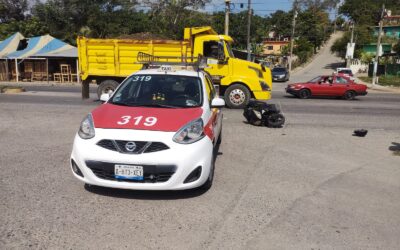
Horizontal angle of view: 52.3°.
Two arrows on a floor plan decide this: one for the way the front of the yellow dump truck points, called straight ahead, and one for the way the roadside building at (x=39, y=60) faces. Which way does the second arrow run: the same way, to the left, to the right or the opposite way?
to the right

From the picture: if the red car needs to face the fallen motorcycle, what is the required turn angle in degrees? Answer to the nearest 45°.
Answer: approximately 90° to its left

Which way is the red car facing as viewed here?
to the viewer's left

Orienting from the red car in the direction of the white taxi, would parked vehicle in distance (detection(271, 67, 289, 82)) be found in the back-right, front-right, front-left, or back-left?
back-right

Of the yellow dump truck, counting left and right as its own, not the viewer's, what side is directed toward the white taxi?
right

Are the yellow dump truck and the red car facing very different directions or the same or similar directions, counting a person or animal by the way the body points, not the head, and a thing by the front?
very different directions

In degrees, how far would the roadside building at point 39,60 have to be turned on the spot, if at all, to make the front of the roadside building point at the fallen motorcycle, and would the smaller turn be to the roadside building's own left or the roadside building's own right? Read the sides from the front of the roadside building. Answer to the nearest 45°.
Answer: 0° — it already faces it

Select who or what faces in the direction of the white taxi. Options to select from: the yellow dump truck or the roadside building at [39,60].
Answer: the roadside building

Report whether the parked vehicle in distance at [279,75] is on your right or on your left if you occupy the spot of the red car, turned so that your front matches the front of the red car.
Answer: on your right

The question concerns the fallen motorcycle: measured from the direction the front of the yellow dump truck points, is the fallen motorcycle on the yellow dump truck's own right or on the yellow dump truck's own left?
on the yellow dump truck's own right

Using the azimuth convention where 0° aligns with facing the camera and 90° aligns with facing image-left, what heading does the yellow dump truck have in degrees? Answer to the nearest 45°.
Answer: approximately 270°

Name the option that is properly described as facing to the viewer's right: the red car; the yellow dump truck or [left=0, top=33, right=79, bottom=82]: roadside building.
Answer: the yellow dump truck

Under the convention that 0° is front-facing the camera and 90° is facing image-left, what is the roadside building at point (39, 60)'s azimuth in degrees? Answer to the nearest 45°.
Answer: approximately 0°
